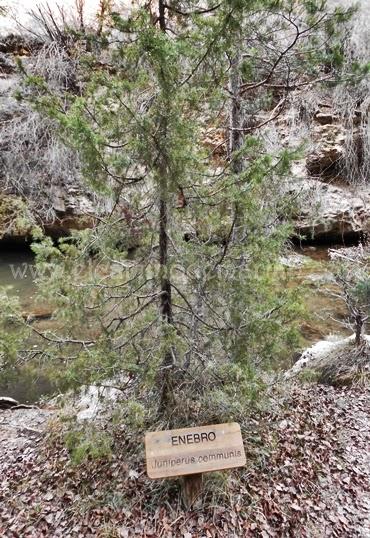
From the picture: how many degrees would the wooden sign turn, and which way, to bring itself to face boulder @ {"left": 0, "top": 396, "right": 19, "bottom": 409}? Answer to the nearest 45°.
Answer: approximately 135° to its right

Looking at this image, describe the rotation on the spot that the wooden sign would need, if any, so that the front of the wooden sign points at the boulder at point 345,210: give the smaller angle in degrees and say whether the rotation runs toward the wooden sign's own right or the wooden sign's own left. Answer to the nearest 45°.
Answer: approximately 135° to the wooden sign's own left

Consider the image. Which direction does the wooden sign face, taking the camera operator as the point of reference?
facing the viewer

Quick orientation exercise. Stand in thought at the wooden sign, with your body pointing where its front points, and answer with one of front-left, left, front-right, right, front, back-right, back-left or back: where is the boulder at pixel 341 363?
back-left

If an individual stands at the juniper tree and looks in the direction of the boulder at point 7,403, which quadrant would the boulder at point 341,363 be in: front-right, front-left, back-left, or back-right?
back-right

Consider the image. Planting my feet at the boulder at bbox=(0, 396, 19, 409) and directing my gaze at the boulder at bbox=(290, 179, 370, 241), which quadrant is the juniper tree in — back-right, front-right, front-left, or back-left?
front-right
